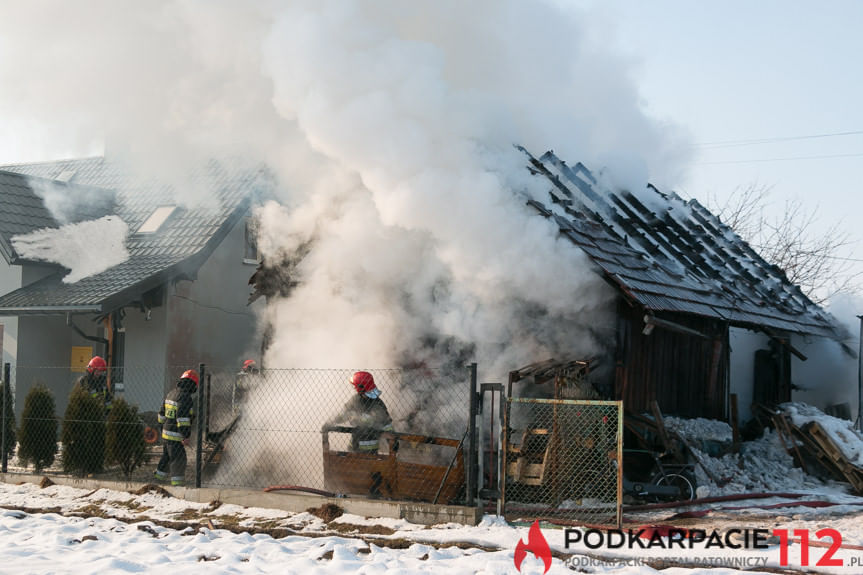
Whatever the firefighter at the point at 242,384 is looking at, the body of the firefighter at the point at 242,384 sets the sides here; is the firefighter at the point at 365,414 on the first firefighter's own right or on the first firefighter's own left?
on the first firefighter's own right

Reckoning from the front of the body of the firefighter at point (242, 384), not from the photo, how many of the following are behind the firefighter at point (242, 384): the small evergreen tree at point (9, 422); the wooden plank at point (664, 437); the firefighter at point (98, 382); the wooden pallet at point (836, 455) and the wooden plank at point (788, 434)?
2

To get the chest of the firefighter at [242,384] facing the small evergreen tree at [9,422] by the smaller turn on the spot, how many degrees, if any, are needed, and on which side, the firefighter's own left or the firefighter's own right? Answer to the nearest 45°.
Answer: approximately 180°

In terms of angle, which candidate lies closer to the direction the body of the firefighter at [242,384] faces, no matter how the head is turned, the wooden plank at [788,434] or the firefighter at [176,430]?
the wooden plank

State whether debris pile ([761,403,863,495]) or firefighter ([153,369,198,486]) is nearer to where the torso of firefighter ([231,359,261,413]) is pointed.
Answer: the debris pile

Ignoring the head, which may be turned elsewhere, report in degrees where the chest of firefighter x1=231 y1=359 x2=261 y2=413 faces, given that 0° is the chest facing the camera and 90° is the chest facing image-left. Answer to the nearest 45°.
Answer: approximately 270°

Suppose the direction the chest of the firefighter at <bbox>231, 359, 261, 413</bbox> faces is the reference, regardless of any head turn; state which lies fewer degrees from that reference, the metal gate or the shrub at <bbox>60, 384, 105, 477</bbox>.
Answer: the metal gate

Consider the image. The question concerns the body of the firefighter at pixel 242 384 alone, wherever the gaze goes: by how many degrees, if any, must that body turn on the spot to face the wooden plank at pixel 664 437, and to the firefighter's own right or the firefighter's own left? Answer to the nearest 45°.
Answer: approximately 45° to the firefighter's own right

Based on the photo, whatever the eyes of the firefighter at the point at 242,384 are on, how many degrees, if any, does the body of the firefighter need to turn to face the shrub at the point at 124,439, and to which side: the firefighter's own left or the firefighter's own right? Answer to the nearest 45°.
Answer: approximately 135° to the firefighter's own right

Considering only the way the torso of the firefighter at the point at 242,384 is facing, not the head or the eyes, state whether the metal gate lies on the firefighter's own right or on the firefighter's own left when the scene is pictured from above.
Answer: on the firefighter's own right
